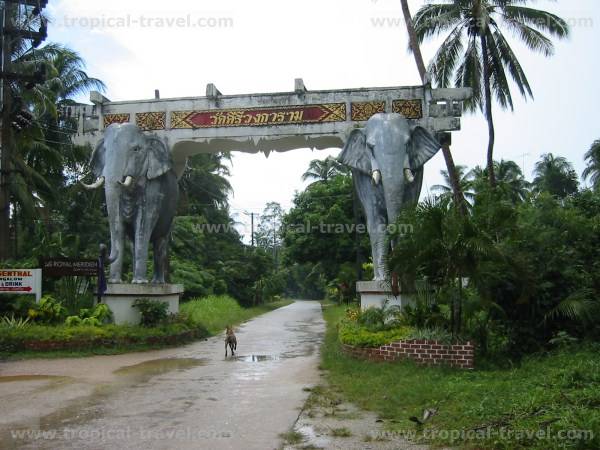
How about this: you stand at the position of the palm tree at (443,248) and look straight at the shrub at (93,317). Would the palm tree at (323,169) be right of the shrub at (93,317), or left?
right

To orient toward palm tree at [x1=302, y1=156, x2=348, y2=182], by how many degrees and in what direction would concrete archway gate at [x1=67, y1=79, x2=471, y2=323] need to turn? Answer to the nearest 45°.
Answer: approximately 180°

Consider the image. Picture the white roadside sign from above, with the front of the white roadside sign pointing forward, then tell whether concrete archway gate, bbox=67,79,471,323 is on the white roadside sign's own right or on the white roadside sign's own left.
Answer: on the white roadside sign's own left

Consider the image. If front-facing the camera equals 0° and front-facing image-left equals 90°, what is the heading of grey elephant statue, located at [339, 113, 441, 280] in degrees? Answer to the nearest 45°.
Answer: approximately 0°

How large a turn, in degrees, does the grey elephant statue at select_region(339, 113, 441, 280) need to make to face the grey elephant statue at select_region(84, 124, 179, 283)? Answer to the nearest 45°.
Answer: approximately 90° to its right

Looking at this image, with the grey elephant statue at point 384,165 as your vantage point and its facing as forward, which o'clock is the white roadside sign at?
The white roadside sign is roughly at 3 o'clock from the grey elephant statue.

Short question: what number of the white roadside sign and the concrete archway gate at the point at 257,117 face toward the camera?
2
